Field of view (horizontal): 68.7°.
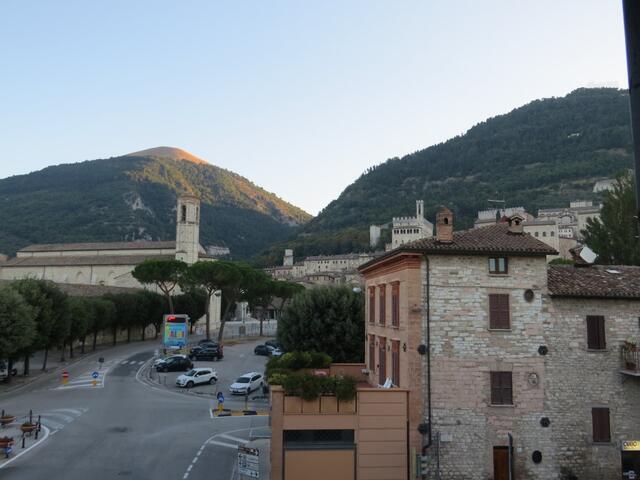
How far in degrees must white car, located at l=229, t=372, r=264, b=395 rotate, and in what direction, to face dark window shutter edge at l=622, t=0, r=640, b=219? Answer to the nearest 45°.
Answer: approximately 45° to its left

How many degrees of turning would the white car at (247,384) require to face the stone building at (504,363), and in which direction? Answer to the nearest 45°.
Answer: approximately 90° to its left

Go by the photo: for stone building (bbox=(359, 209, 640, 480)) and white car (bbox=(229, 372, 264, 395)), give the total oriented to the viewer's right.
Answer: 0

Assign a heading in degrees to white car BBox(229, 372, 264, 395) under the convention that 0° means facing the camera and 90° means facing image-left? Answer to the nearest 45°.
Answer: approximately 45°
